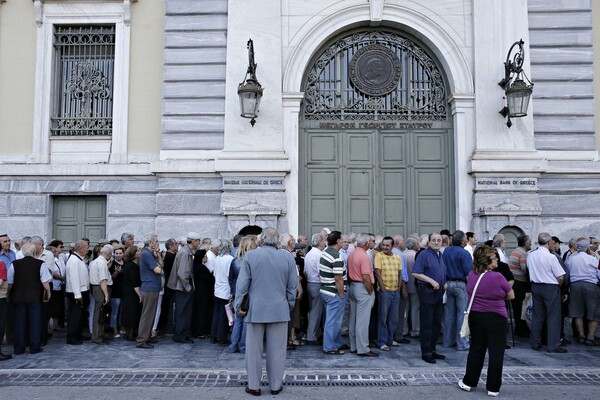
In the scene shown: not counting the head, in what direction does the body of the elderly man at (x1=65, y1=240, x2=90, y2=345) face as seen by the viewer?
to the viewer's right

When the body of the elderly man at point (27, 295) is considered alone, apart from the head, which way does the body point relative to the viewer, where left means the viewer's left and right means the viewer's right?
facing away from the viewer

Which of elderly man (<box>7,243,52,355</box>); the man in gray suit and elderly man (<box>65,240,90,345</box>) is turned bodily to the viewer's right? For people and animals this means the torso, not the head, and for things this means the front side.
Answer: elderly man (<box>65,240,90,345</box>)

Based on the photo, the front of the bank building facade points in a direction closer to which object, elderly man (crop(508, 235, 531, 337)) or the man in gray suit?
the man in gray suit

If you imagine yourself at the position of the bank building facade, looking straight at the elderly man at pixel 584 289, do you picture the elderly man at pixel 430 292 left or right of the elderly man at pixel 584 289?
right

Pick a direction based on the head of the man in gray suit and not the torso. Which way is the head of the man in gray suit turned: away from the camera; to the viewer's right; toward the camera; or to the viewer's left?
away from the camera

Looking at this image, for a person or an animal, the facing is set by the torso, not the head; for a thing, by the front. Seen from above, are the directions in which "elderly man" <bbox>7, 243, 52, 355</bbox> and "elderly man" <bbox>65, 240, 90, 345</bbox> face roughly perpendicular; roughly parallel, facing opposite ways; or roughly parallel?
roughly perpendicular

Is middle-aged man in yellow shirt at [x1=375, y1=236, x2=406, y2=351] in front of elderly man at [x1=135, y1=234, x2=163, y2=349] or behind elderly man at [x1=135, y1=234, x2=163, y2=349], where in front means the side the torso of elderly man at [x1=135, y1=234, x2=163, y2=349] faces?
in front

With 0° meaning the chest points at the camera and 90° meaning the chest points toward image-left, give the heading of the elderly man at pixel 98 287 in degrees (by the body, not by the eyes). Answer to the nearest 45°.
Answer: approximately 270°

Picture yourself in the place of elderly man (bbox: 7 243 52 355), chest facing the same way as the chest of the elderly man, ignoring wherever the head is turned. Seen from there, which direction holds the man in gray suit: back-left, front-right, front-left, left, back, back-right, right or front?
back-right

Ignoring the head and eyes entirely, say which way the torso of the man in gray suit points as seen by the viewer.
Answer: away from the camera
